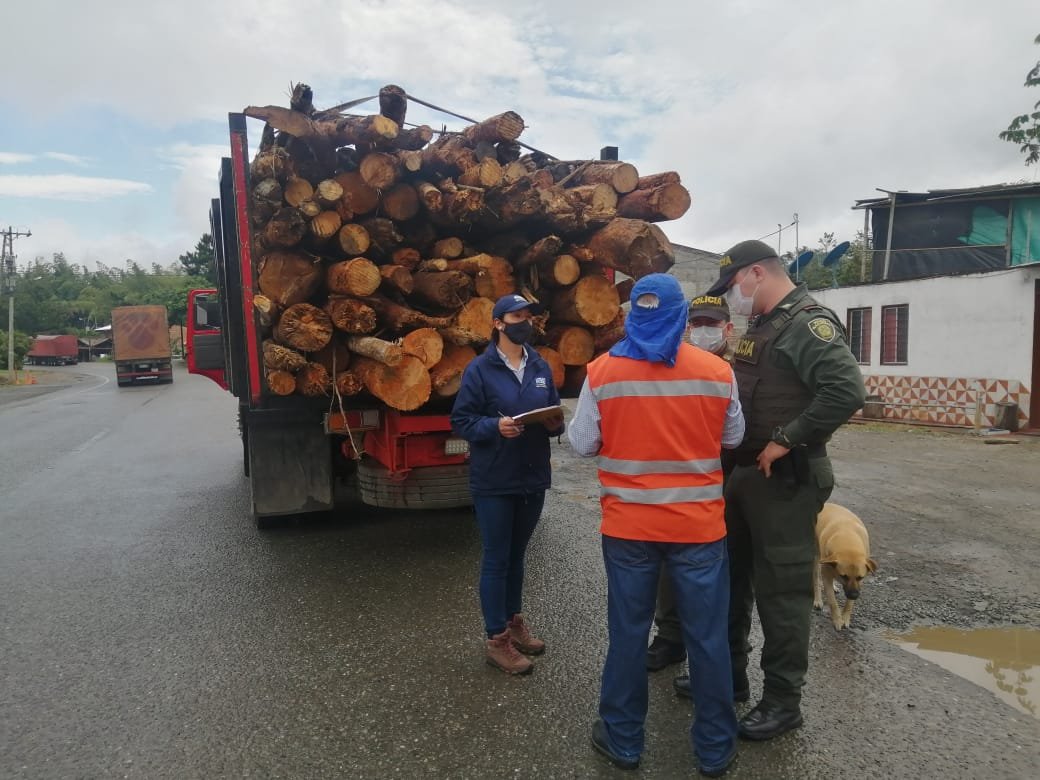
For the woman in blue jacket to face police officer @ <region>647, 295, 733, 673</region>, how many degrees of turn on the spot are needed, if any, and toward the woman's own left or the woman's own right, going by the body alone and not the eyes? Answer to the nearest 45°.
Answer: approximately 45° to the woman's own left

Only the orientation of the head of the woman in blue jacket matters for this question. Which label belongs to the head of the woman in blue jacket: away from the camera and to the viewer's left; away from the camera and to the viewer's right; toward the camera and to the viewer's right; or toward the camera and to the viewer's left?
toward the camera and to the viewer's right

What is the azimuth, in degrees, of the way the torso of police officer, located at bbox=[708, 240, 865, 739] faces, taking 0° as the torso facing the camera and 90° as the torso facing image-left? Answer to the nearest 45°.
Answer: approximately 90°

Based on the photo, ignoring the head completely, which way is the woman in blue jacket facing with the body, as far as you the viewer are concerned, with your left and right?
facing the viewer and to the right of the viewer

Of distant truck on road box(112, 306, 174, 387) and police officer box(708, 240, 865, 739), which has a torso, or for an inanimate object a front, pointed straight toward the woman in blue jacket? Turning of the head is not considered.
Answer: the police officer

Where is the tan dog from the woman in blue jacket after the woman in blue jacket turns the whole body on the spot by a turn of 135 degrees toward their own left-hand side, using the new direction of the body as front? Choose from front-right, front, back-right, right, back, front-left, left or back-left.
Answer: right

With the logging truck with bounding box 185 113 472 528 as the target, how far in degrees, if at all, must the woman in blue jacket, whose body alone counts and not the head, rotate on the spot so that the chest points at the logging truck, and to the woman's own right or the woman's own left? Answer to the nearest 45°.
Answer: approximately 180°

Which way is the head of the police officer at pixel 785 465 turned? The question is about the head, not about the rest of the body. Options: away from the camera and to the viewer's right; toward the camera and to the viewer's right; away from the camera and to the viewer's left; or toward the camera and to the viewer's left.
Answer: toward the camera and to the viewer's left

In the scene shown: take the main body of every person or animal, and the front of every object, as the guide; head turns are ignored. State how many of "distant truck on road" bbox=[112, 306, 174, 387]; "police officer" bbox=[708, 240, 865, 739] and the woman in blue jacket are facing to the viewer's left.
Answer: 1

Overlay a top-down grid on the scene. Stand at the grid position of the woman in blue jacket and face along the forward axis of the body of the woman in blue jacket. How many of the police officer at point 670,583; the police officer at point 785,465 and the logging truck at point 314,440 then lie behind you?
1

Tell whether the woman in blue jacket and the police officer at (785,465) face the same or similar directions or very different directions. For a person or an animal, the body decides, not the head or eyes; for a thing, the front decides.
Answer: very different directions
